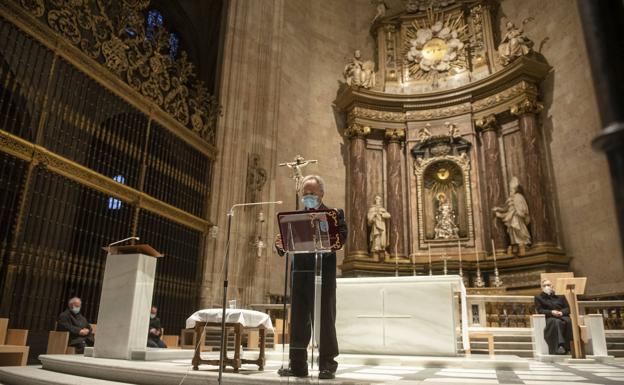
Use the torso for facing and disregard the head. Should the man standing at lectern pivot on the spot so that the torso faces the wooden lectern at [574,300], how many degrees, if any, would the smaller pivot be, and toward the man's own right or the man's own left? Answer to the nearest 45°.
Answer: approximately 135° to the man's own left

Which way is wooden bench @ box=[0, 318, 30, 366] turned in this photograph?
to the viewer's right

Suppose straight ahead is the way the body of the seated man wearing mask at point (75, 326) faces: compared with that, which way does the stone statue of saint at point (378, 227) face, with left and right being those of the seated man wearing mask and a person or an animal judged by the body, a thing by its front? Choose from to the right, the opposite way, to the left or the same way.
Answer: to the right

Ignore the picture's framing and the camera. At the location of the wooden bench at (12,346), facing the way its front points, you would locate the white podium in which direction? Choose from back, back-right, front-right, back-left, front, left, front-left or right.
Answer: front-right

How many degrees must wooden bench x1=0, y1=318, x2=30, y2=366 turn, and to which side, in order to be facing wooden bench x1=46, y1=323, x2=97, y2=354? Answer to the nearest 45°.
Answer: approximately 45° to its left

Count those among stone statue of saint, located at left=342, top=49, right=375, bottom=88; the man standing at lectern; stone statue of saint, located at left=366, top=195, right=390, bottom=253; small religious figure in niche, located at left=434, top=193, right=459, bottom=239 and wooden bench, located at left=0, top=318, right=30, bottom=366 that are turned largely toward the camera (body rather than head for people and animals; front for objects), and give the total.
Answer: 4

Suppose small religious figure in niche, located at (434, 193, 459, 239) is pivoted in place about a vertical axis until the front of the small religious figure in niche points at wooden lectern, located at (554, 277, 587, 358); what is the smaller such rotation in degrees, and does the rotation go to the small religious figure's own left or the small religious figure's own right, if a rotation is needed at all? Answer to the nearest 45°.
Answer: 0° — it already faces it

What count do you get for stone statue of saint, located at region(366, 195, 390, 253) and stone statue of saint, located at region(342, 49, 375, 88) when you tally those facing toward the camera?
2

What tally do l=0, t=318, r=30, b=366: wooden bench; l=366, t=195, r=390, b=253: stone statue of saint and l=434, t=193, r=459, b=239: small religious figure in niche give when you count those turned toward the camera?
2

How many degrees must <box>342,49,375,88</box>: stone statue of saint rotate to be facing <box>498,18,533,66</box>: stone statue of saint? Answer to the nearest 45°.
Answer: approximately 90° to its left

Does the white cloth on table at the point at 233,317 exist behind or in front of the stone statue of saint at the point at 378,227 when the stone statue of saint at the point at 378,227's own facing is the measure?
in front

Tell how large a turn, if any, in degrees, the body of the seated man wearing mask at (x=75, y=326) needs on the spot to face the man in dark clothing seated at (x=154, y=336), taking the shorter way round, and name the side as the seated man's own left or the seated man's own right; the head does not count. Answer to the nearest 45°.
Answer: approximately 45° to the seated man's own left

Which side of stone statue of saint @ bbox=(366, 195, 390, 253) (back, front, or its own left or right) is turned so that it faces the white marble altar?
front
